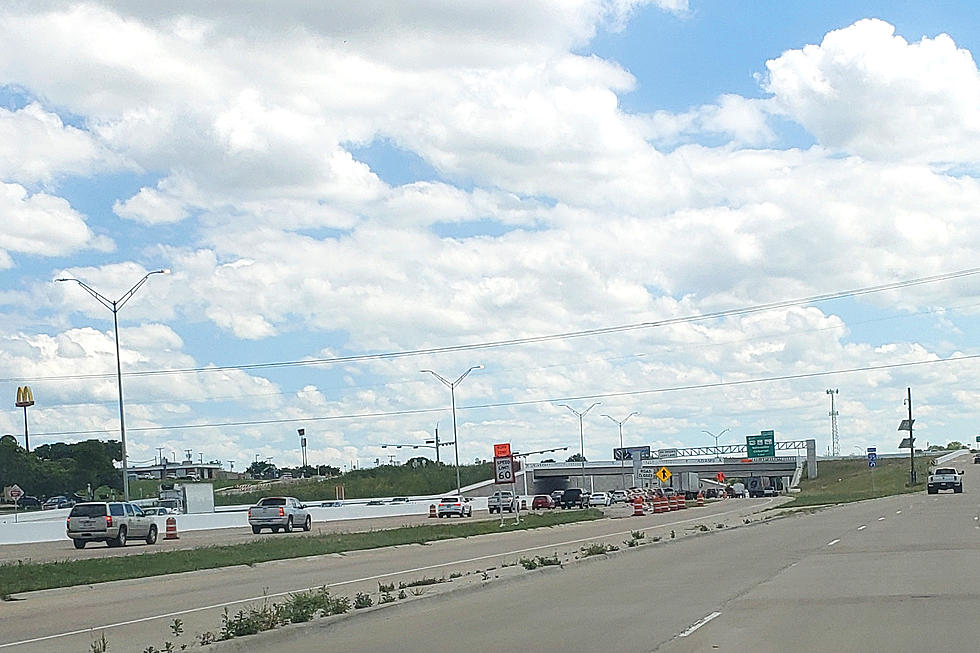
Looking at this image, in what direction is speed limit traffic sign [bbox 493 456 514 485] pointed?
toward the camera

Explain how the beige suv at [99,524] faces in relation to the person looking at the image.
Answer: facing away from the viewer and to the right of the viewer

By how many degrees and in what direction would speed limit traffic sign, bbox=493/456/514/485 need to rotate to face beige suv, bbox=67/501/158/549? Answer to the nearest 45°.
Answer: approximately 90° to its right

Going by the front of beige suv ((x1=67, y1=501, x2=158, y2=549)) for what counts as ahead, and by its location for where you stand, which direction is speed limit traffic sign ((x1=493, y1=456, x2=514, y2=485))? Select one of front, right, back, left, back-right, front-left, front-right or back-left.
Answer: front-right

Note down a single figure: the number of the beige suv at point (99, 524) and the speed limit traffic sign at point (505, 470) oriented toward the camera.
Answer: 1
